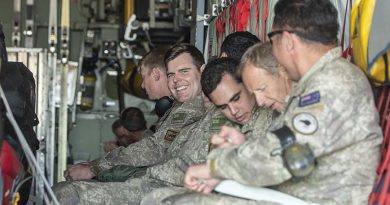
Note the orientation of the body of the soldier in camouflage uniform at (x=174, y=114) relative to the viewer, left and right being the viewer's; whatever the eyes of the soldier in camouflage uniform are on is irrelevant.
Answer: facing to the left of the viewer

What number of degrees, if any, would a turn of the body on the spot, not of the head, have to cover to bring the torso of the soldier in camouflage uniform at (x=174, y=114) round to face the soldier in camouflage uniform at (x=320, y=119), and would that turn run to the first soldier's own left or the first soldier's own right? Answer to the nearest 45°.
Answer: approximately 90° to the first soldier's own left

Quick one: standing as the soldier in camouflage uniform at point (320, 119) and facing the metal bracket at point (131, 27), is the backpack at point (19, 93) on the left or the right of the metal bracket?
left

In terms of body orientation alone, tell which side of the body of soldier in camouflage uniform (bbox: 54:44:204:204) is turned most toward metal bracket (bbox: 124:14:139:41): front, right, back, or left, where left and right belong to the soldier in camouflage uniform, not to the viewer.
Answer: right

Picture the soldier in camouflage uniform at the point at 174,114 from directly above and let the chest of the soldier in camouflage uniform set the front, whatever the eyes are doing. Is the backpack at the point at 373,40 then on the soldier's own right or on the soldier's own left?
on the soldier's own left

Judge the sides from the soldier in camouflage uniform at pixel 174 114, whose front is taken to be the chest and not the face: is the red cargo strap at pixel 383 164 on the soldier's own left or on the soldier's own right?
on the soldier's own left

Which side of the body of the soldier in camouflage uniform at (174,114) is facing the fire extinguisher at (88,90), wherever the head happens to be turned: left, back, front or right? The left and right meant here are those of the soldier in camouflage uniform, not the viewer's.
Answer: right

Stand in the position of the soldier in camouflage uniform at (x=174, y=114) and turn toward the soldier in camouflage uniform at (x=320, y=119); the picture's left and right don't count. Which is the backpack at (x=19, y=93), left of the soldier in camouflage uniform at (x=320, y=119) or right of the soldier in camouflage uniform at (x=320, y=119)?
right

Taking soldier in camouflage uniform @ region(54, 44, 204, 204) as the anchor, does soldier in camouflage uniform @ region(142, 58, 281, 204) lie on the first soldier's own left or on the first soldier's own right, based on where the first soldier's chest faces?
on the first soldier's own left

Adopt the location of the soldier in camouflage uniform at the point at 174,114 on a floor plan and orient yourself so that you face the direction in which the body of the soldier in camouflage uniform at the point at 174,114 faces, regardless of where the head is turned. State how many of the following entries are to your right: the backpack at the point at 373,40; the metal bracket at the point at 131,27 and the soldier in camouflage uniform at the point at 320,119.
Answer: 1

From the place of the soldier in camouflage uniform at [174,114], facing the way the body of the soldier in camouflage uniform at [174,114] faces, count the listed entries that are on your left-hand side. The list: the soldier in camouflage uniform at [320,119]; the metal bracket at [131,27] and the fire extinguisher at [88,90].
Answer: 1
